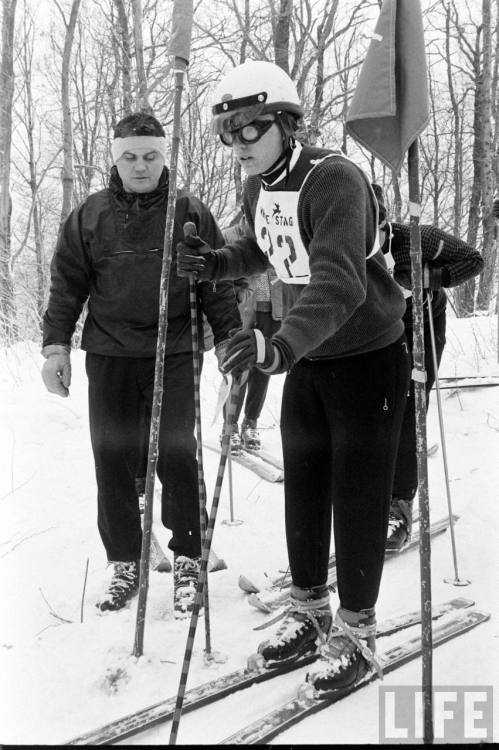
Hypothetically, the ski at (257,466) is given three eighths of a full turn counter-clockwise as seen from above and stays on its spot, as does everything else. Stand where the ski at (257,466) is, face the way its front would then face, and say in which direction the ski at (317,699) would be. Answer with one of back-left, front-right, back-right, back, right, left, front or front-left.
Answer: back

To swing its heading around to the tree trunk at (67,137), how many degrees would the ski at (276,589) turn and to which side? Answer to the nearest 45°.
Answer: approximately 90° to its right

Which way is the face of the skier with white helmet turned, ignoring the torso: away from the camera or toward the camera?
toward the camera

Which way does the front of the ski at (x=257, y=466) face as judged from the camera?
facing the viewer and to the right of the viewer

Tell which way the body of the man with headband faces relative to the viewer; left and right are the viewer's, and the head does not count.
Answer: facing the viewer

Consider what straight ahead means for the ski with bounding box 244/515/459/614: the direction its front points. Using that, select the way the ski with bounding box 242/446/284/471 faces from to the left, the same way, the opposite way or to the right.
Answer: to the left

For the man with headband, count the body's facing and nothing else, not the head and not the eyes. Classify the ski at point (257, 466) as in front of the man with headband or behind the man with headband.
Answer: behind

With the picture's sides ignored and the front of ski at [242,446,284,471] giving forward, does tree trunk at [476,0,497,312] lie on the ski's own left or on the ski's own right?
on the ski's own left
